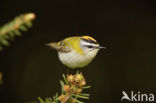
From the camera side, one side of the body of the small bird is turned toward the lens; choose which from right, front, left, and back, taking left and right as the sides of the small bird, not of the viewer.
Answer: right
